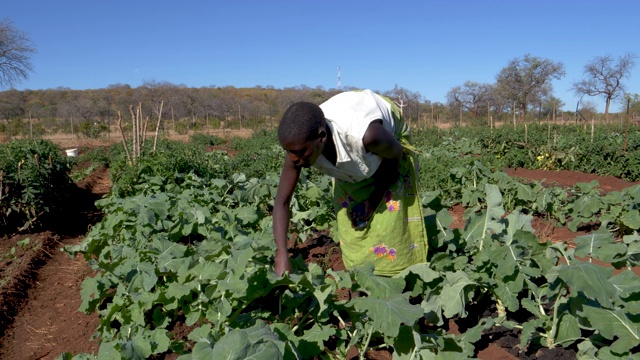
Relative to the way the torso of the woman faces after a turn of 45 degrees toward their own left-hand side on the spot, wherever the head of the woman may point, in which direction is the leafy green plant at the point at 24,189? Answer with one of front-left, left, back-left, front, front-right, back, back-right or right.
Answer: back-right

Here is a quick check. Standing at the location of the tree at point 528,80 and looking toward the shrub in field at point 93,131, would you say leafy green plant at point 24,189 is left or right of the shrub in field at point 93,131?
left

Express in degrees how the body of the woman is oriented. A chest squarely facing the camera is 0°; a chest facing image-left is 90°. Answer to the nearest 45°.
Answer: approximately 45°

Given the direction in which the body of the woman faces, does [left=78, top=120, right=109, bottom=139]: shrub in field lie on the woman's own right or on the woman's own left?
on the woman's own right

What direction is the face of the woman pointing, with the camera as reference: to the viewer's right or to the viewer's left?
to the viewer's left

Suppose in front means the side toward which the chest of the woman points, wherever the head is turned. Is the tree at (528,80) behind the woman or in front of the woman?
behind
